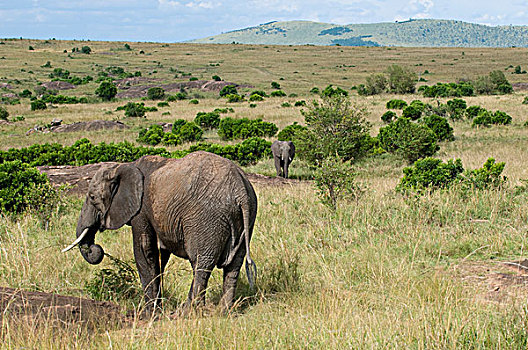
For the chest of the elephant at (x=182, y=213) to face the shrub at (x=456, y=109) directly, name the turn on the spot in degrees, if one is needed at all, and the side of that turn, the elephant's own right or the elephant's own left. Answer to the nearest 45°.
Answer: approximately 90° to the elephant's own right

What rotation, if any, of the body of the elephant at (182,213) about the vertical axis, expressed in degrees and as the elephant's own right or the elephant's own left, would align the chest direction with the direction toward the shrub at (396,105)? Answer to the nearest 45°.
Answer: approximately 90° to the elephant's own right

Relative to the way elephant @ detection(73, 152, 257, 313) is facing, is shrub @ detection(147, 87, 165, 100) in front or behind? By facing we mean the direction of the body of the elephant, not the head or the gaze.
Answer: in front

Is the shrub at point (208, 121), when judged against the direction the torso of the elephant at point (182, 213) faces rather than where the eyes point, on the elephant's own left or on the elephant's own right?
on the elephant's own right

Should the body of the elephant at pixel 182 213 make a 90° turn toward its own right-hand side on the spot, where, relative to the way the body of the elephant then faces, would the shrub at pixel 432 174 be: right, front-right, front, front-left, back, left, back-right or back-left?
front

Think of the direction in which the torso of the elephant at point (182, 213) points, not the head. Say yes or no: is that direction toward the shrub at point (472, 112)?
no

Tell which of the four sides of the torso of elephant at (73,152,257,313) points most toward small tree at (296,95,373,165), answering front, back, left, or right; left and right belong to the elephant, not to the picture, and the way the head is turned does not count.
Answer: right

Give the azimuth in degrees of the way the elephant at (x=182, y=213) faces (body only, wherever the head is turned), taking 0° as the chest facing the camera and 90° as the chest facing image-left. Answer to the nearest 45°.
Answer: approximately 135°

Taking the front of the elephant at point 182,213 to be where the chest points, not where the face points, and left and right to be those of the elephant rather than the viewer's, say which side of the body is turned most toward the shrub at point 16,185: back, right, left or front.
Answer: front

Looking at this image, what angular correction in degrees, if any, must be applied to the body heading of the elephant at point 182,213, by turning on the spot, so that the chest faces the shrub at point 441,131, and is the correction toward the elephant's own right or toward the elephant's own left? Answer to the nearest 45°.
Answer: approximately 90° to the elephant's own right

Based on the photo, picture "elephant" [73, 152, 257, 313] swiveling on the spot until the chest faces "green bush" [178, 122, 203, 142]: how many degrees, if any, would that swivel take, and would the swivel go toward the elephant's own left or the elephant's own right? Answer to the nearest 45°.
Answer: approximately 45° to the elephant's own right

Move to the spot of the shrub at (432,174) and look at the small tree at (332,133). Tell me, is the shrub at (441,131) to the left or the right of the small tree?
right

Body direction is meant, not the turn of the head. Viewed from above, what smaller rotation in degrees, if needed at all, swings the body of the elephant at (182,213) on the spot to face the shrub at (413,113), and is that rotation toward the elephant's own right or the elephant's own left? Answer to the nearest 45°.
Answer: approximately 90° to the elephant's own right

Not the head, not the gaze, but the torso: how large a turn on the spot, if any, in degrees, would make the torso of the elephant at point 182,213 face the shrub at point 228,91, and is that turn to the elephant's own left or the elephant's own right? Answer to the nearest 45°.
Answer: approximately 45° to the elephant's own right

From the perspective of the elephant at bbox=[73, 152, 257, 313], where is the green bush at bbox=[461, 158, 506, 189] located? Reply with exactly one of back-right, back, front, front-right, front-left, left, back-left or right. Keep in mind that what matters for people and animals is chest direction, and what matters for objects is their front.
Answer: right
